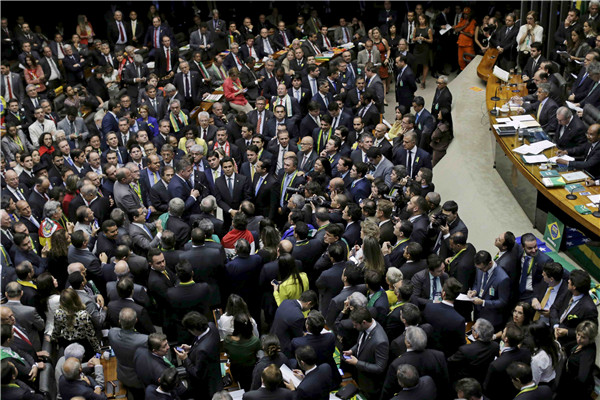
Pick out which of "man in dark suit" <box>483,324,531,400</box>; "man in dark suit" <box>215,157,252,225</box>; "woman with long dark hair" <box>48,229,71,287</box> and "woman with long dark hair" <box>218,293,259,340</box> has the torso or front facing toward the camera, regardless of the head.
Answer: "man in dark suit" <box>215,157,252,225</box>

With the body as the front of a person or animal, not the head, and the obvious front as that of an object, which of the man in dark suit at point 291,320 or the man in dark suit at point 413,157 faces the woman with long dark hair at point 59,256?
the man in dark suit at point 413,157

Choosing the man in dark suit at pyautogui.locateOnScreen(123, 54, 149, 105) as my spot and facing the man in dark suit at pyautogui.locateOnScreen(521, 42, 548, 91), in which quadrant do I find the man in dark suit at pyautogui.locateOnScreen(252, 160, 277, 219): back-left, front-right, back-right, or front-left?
front-right

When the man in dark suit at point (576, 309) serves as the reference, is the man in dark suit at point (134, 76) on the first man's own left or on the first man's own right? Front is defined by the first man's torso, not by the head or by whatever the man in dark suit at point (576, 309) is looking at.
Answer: on the first man's own right

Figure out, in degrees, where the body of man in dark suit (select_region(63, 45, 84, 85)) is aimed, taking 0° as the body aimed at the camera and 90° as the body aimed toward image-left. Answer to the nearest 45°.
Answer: approximately 315°

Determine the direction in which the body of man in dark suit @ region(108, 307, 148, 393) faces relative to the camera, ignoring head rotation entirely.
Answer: away from the camera

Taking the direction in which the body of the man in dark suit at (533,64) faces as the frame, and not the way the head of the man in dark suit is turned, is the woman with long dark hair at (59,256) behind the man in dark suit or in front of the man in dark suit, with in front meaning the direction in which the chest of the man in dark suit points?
in front

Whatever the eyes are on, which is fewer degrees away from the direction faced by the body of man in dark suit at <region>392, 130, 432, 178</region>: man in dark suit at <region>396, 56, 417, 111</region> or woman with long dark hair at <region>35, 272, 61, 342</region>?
the woman with long dark hair

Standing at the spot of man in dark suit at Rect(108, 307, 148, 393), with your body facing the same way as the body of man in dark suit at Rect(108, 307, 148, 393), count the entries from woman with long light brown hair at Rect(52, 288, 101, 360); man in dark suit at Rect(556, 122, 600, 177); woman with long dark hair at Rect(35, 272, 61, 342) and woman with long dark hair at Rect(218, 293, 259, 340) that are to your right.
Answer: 2

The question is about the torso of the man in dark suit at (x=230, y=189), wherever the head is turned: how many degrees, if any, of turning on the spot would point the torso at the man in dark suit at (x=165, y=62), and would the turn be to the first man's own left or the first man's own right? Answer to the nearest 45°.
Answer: approximately 180°

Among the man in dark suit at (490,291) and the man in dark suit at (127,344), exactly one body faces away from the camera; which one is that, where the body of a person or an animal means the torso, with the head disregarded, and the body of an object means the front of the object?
the man in dark suit at (127,344)

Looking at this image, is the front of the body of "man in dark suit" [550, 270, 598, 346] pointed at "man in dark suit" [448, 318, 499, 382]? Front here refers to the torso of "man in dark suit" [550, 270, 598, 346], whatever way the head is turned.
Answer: yes

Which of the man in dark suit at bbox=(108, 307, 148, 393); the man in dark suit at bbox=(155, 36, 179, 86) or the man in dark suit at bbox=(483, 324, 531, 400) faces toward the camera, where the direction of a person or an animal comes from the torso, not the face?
the man in dark suit at bbox=(155, 36, 179, 86)

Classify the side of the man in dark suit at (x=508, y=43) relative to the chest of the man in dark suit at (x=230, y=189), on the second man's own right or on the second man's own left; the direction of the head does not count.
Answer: on the second man's own left

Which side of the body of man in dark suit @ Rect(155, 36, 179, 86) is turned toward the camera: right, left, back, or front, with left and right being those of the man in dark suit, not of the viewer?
front

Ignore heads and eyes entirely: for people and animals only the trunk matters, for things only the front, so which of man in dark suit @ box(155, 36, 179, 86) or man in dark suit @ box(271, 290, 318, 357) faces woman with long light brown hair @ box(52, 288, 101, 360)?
man in dark suit @ box(155, 36, 179, 86)

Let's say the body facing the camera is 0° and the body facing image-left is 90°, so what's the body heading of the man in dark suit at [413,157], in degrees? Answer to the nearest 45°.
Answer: approximately 45°

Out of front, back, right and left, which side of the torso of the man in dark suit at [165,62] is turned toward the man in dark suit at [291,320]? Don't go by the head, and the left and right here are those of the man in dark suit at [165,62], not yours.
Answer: front
